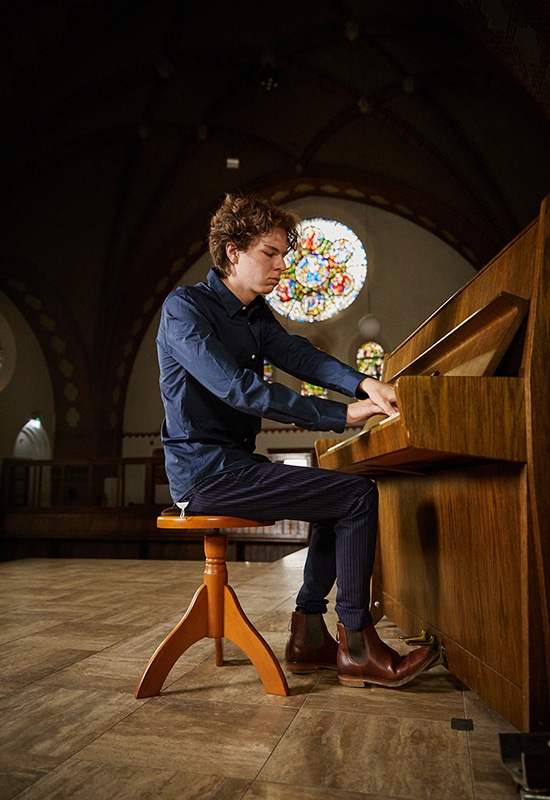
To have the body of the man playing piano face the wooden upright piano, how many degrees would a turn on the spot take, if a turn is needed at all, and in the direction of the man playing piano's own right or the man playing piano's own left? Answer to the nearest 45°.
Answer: approximately 45° to the man playing piano's own right

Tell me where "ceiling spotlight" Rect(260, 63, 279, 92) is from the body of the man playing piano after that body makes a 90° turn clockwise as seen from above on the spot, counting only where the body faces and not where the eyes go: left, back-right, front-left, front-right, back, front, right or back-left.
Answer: back

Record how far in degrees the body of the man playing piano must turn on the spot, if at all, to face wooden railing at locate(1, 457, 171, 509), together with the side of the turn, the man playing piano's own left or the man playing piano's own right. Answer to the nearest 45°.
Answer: approximately 135° to the man playing piano's own left

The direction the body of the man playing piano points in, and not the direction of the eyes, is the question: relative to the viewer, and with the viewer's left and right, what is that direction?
facing to the right of the viewer
